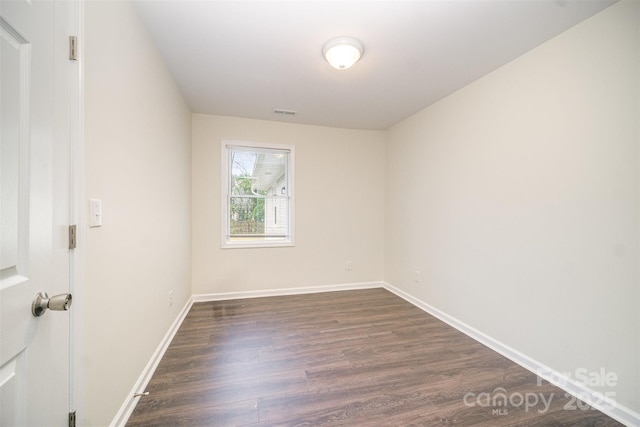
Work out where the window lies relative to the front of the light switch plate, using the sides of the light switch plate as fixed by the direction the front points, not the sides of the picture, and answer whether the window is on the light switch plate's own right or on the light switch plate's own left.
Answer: on the light switch plate's own left

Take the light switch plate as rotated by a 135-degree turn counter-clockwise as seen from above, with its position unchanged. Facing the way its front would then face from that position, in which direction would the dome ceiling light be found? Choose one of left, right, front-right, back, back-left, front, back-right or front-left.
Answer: right

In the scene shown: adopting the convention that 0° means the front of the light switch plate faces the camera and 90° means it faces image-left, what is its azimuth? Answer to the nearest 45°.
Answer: approximately 315°
